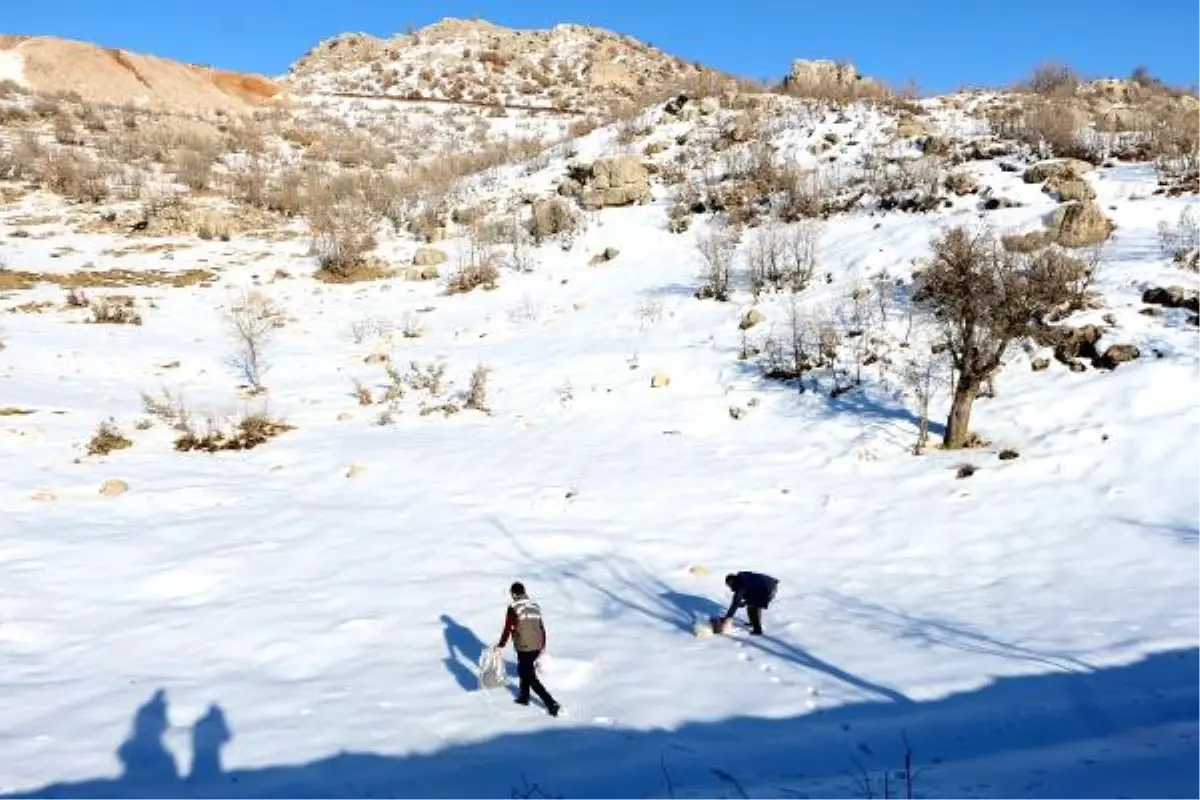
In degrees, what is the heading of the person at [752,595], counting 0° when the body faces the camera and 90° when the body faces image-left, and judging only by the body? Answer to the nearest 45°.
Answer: approximately 90°

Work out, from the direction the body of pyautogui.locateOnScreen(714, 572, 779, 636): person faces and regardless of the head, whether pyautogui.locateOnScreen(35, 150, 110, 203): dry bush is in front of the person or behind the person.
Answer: in front

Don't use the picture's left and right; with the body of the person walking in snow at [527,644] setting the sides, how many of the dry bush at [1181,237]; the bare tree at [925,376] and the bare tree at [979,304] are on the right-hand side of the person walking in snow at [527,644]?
3

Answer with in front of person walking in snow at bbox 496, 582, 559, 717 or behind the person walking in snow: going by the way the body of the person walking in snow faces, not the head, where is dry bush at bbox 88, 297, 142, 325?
in front

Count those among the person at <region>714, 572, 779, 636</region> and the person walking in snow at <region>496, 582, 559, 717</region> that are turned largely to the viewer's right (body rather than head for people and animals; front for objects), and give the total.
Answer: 0

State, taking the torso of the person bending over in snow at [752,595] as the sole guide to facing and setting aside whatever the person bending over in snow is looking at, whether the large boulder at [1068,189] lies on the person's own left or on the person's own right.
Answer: on the person's own right

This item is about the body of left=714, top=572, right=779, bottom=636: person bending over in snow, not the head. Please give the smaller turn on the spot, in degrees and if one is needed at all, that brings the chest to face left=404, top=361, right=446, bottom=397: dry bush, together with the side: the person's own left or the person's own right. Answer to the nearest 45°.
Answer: approximately 45° to the person's own right

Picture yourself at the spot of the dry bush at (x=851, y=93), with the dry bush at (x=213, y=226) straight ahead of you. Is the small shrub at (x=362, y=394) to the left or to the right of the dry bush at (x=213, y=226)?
left

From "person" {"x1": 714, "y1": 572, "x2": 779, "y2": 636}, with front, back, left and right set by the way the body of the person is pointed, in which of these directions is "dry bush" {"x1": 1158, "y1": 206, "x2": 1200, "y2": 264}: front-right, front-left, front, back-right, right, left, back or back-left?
back-right

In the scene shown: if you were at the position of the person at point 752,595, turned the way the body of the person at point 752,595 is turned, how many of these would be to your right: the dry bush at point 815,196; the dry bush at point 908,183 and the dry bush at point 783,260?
3

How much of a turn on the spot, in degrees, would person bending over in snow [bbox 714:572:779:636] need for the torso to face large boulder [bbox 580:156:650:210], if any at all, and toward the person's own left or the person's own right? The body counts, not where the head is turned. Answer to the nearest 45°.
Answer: approximately 90° to the person's own right

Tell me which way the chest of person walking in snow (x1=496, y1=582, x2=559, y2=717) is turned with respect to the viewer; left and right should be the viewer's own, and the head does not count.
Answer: facing away from the viewer and to the left of the viewer

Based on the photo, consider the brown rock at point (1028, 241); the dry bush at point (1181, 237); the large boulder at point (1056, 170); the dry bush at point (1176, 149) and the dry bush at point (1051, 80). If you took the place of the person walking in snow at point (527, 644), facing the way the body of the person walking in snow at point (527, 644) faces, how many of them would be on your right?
5

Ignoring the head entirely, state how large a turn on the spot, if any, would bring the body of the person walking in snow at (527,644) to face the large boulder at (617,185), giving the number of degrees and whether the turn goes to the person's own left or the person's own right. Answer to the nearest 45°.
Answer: approximately 45° to the person's own right

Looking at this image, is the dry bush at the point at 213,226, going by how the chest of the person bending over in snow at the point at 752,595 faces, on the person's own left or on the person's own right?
on the person's own right

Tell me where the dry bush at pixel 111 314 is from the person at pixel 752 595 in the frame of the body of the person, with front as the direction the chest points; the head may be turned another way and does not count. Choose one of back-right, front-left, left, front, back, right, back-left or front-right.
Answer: front-right

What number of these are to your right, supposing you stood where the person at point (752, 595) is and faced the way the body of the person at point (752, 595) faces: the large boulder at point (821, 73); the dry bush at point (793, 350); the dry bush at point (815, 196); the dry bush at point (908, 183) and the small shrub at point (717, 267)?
5
